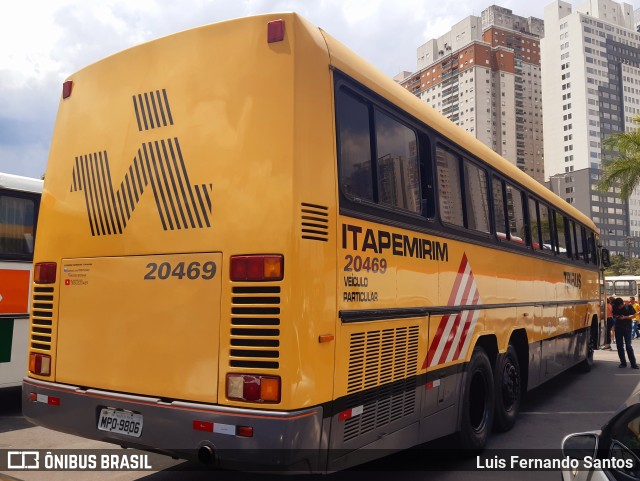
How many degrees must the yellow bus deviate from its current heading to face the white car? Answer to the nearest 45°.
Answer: approximately 90° to its right

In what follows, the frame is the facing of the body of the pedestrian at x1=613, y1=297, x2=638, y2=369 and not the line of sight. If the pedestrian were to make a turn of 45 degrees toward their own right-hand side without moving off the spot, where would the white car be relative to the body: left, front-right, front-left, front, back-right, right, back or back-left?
left

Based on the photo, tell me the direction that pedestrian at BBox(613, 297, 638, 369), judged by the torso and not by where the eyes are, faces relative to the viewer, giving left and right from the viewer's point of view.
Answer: facing the viewer and to the left of the viewer

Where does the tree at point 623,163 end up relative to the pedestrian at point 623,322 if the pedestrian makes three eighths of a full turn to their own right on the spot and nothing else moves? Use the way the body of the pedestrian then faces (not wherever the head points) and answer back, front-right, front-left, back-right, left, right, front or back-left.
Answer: front

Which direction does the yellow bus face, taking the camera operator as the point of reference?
facing away from the viewer and to the right of the viewer

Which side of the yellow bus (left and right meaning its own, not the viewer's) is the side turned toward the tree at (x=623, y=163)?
front

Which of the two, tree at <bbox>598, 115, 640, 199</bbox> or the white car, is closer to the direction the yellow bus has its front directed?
the tree

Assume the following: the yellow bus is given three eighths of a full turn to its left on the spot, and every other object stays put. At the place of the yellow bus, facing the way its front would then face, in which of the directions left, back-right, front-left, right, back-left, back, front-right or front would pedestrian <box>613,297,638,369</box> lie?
back-right
